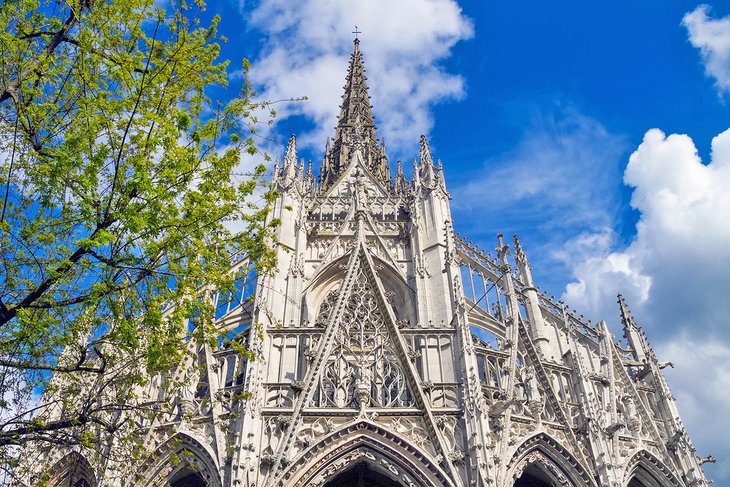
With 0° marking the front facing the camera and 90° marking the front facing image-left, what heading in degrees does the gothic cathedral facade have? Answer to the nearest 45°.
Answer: approximately 0°
